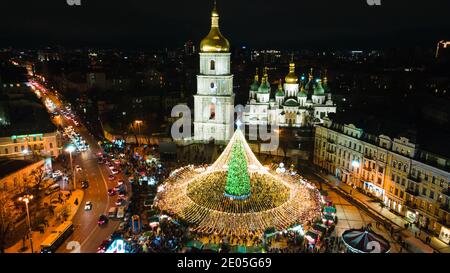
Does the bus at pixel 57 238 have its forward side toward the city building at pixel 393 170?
no

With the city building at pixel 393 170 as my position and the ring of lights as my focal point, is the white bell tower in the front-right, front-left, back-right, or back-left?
front-right

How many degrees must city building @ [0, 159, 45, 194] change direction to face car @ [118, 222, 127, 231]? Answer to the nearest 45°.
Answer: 0° — it already faces it

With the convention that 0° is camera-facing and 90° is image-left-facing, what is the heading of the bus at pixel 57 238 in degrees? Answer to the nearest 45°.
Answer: approximately 45°

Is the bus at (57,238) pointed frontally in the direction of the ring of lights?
no

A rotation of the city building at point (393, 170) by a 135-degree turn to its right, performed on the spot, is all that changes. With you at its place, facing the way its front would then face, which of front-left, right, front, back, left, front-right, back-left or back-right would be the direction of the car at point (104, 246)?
back-left

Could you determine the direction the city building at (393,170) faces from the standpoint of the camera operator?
facing the viewer and to the left of the viewer

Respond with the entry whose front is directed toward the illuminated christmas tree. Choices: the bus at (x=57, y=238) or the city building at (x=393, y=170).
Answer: the city building

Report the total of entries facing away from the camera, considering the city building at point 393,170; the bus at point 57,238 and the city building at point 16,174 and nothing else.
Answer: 0

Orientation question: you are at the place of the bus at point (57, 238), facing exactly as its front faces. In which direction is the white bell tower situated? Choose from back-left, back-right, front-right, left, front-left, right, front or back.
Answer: back

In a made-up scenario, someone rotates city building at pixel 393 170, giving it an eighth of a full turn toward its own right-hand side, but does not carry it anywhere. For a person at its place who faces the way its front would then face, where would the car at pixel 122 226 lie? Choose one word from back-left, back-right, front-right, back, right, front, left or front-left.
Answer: front-left

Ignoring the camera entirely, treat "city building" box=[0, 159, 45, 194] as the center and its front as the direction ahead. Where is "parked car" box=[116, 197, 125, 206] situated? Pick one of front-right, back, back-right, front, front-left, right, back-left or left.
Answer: front

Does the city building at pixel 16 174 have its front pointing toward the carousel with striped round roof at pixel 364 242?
yes

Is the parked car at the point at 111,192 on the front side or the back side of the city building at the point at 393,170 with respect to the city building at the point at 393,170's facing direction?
on the front side

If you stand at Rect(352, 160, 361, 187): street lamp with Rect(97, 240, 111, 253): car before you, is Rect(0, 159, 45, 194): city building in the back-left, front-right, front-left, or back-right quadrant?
front-right

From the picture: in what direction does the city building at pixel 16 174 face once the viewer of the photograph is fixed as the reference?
facing the viewer and to the right of the viewer

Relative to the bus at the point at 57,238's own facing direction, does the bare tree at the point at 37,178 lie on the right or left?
on its right
